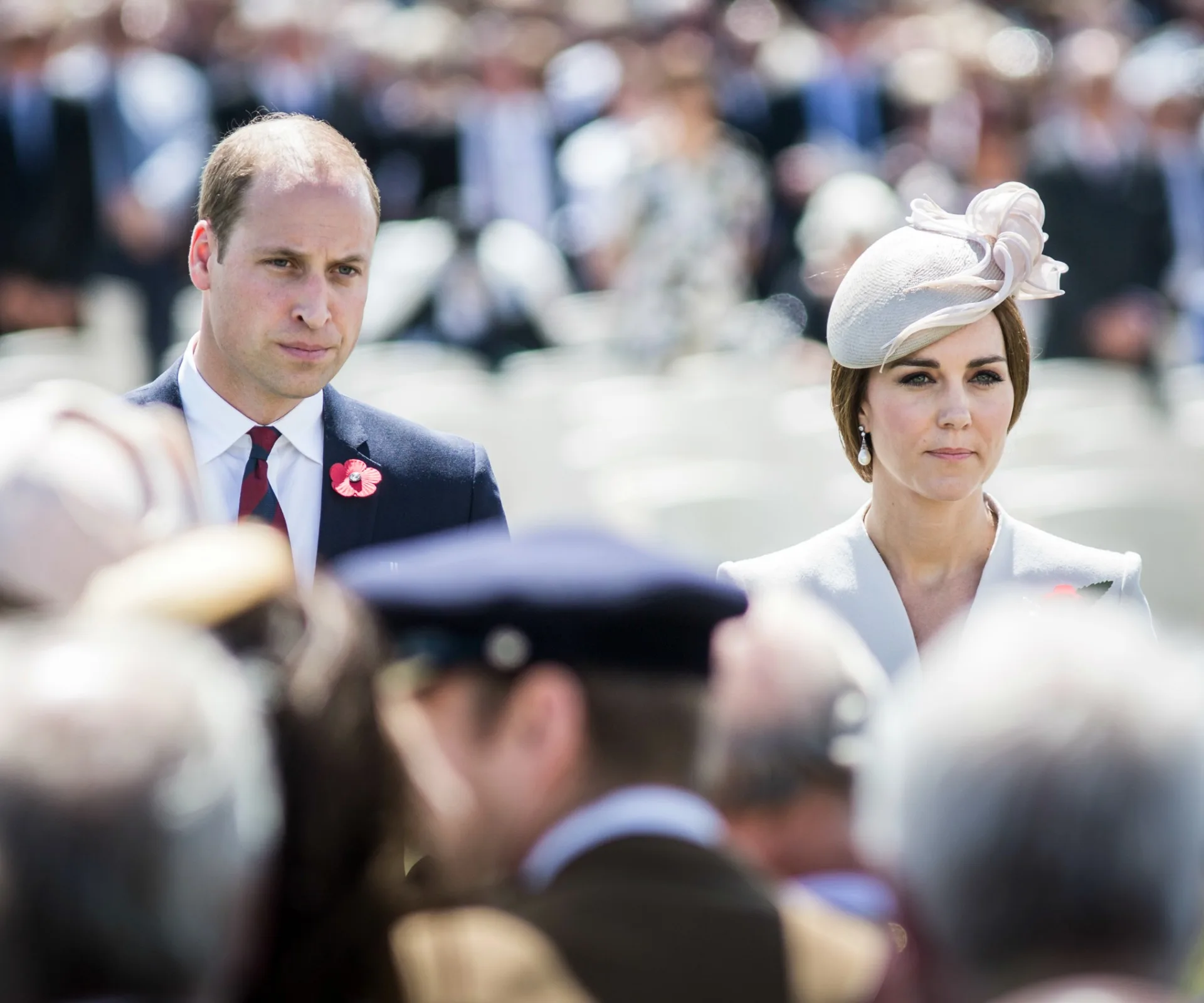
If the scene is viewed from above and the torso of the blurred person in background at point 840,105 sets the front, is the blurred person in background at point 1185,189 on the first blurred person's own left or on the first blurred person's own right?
on the first blurred person's own left

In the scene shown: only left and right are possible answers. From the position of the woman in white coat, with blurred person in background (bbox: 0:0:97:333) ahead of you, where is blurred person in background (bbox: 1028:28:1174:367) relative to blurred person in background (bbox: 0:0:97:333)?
right

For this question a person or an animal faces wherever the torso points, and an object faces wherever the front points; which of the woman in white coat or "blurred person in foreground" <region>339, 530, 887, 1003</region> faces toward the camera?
the woman in white coat

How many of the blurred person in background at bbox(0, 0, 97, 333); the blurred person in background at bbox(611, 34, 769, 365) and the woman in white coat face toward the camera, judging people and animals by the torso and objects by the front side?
3

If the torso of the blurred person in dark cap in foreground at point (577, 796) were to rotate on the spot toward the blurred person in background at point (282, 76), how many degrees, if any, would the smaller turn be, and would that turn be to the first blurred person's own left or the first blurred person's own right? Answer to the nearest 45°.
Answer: approximately 45° to the first blurred person's own right

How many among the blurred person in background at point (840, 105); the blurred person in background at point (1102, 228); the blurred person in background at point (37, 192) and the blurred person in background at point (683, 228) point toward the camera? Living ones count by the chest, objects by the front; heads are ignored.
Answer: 4

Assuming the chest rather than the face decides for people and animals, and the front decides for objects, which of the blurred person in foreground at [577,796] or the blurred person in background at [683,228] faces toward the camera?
the blurred person in background at [683,228]

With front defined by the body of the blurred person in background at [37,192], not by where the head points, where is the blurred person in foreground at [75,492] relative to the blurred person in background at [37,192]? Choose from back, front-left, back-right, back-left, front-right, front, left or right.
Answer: front

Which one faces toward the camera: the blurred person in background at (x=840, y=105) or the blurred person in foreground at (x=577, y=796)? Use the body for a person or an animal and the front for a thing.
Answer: the blurred person in background at (x=840, y=105)

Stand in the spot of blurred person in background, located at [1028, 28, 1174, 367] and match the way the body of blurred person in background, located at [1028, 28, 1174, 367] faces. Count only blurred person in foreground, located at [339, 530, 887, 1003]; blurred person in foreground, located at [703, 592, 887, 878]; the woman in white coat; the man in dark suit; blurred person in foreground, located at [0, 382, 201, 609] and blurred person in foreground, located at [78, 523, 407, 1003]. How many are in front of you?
6

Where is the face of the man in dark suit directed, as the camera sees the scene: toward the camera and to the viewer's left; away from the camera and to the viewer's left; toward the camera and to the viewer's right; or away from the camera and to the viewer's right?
toward the camera and to the viewer's right

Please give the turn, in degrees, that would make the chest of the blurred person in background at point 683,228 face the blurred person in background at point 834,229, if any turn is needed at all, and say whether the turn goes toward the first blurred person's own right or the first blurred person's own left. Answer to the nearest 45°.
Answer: approximately 45° to the first blurred person's own left

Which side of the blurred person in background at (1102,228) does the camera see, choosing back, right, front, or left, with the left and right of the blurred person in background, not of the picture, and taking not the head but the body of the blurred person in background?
front

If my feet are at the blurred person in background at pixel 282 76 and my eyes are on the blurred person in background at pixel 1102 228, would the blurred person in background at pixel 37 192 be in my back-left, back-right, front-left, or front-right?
back-right

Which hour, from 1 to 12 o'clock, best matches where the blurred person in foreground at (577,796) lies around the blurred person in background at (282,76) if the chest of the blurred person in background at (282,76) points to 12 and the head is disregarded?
the blurred person in foreground at (577,796) is roughly at 12 o'clock from the blurred person in background at (282,76).

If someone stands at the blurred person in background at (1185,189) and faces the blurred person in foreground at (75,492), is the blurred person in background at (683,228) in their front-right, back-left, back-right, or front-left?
front-right

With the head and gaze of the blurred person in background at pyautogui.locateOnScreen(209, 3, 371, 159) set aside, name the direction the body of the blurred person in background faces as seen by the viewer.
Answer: toward the camera

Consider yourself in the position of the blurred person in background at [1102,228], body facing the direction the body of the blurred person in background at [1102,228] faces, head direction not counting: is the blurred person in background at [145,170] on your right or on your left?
on your right

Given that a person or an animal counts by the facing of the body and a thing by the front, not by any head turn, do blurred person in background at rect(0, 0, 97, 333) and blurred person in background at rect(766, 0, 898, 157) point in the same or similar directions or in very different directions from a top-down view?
same or similar directions

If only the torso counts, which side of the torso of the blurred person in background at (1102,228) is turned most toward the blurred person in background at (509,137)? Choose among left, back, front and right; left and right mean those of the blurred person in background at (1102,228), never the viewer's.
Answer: right

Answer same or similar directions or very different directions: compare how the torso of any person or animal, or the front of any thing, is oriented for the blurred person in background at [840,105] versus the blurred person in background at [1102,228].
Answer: same or similar directions
